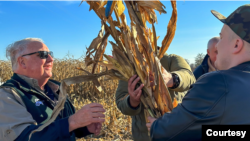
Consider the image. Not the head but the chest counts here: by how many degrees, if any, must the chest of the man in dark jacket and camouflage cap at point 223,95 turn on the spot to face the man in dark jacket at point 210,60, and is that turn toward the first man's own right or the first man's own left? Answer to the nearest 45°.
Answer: approximately 45° to the first man's own right

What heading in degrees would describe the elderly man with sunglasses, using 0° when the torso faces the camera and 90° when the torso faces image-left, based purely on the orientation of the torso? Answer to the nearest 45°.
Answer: approximately 315°

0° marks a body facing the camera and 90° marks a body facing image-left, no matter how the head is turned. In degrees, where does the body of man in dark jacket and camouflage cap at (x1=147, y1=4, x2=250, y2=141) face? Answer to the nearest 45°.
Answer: approximately 135°

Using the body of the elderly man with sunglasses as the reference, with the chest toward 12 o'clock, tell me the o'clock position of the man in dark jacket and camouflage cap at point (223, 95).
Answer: The man in dark jacket and camouflage cap is roughly at 12 o'clock from the elderly man with sunglasses.

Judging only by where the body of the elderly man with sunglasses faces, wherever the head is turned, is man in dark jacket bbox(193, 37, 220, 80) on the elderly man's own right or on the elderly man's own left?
on the elderly man's own left
